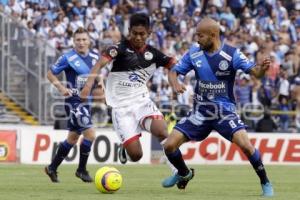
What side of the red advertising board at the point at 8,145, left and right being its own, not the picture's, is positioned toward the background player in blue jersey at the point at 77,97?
front

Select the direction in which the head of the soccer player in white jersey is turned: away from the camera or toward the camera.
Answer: toward the camera

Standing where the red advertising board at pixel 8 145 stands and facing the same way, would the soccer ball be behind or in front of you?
in front

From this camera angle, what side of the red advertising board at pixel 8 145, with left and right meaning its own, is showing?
front

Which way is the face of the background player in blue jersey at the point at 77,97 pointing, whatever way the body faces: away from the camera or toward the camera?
toward the camera
